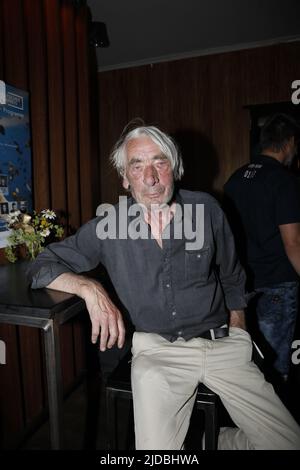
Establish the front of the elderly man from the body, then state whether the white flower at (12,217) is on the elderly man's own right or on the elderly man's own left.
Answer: on the elderly man's own right

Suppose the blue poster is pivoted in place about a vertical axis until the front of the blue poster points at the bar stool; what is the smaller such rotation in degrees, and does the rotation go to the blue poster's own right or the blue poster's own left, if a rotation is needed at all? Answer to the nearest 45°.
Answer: approximately 45° to the blue poster's own right

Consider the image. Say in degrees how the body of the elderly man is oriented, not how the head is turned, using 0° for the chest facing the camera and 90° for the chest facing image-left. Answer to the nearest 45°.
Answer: approximately 0°

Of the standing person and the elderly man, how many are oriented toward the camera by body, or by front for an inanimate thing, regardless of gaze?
1
